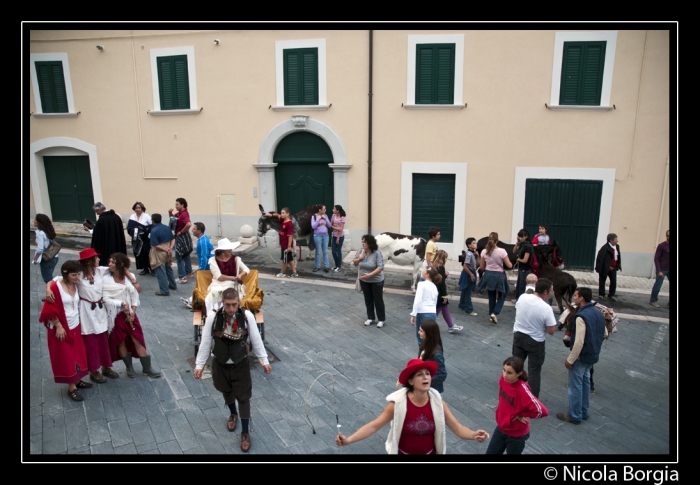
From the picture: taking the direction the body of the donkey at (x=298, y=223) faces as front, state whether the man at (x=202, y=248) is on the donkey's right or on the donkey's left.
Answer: on the donkey's left

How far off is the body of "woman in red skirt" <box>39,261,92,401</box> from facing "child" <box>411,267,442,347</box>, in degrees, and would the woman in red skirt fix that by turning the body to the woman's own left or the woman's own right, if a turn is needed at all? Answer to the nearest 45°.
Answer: approximately 45° to the woman's own left

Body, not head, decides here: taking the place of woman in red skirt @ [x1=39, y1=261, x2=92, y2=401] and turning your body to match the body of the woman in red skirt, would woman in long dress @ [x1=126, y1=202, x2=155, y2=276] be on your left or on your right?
on your left

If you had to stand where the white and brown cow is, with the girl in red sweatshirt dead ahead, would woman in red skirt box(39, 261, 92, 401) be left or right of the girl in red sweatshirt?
right

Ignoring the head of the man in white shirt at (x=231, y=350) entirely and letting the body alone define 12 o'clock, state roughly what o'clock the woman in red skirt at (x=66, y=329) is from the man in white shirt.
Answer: The woman in red skirt is roughly at 4 o'clock from the man in white shirt.

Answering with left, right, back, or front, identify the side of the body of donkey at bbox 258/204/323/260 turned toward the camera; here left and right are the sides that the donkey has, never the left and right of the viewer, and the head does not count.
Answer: left

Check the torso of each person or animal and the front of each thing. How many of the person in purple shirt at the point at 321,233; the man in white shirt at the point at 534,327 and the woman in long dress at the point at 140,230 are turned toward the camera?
2

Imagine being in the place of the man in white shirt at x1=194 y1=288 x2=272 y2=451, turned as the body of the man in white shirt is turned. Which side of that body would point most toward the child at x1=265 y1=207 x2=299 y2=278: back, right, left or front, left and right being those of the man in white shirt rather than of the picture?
back

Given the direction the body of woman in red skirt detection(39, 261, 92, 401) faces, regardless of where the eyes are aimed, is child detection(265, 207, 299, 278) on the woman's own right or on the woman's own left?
on the woman's own left

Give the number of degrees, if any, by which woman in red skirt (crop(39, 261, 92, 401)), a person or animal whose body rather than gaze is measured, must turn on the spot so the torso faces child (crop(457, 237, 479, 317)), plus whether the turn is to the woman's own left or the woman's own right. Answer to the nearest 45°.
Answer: approximately 45° to the woman's own left

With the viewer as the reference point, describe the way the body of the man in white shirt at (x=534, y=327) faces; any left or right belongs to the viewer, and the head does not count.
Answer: facing away from the viewer and to the right of the viewer

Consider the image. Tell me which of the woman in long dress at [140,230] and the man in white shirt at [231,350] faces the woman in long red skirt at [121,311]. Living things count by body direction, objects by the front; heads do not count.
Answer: the woman in long dress at [140,230]

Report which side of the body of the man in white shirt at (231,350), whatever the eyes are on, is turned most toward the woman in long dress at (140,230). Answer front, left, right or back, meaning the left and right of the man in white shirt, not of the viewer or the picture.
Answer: back
